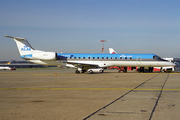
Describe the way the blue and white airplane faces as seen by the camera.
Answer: facing to the right of the viewer
